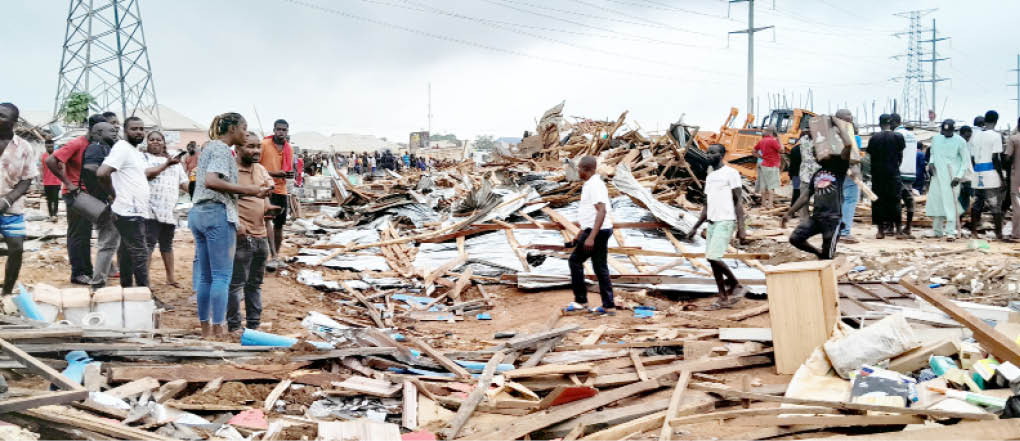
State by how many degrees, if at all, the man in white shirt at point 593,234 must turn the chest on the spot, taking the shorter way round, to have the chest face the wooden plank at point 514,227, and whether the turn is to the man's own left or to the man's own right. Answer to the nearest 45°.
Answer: approximately 90° to the man's own right

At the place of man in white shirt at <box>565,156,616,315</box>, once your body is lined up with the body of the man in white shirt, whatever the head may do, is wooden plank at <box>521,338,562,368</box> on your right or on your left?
on your left

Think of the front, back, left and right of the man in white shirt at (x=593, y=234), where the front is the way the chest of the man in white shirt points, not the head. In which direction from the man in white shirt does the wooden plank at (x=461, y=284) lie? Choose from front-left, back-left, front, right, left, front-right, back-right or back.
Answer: front-right

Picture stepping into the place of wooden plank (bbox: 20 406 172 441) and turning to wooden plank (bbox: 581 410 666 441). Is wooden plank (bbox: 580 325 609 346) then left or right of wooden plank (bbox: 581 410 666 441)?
left

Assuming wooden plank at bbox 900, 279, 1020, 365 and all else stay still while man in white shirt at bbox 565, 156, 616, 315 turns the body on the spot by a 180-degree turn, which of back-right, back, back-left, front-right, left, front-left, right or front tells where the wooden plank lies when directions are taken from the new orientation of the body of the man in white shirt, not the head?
front-right

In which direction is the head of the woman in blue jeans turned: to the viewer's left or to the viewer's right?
to the viewer's right

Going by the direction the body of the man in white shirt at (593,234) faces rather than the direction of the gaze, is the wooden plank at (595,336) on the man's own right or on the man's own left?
on the man's own left

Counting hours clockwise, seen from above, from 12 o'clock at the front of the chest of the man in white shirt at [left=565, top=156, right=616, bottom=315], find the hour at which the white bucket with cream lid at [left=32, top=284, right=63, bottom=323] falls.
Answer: The white bucket with cream lid is roughly at 11 o'clock from the man in white shirt.

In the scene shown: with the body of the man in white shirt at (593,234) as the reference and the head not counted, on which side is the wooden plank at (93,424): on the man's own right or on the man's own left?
on the man's own left

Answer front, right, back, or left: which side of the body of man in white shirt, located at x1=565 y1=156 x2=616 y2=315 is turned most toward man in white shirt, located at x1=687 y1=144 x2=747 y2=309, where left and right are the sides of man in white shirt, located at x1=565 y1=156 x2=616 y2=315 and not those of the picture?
back

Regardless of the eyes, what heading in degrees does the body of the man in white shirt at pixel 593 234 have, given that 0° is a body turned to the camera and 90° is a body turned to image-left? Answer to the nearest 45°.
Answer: approximately 90°

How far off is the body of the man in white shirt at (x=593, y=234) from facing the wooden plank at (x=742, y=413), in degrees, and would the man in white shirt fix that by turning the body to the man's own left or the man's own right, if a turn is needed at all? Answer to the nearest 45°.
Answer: approximately 90° to the man's own left

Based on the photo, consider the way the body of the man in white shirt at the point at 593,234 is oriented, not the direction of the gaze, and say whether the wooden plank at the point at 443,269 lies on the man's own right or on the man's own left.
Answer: on the man's own right

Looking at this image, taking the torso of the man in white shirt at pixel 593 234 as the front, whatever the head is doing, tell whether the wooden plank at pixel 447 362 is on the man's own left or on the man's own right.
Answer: on the man's own left

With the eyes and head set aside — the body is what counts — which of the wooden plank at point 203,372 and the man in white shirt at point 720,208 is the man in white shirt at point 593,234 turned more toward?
the wooden plank
